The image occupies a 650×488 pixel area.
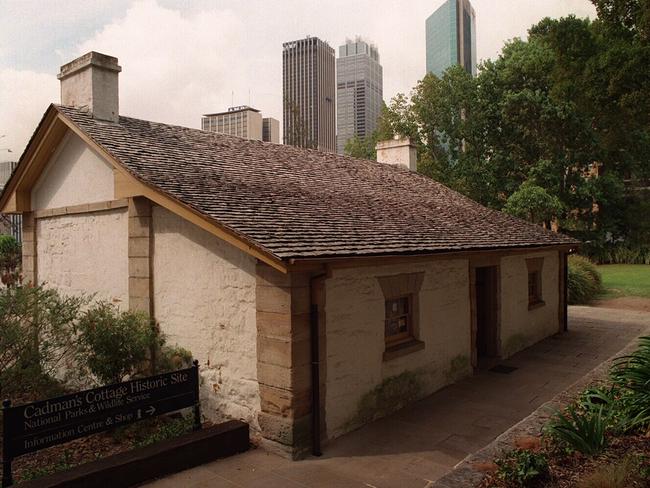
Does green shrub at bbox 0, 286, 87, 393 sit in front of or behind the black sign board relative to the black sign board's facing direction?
behind

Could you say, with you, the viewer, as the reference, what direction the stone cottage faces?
facing the viewer and to the right of the viewer

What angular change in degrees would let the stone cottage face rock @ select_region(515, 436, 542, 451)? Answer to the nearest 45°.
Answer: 0° — it already faces it

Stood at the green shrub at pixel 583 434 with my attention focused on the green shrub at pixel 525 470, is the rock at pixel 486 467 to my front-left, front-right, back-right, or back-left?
front-right

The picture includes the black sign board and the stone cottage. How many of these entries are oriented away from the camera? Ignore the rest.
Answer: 0

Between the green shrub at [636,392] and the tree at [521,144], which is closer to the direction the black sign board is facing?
the green shrub

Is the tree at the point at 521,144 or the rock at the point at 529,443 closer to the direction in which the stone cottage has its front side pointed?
the rock

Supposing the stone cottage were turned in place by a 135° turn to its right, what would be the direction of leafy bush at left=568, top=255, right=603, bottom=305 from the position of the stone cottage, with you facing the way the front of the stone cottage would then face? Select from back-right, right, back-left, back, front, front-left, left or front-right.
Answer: back-right

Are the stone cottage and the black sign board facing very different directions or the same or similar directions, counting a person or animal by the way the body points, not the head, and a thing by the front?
same or similar directions
